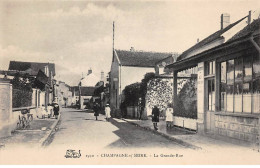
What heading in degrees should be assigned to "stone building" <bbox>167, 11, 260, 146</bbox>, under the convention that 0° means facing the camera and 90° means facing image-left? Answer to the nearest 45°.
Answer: approximately 45°

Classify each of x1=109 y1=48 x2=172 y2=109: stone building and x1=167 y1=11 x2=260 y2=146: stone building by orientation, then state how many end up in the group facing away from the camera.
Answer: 0

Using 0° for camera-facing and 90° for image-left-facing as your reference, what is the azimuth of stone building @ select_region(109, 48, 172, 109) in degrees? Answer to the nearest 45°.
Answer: approximately 90°

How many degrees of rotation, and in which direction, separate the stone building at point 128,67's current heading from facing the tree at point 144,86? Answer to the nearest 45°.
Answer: approximately 90° to its left

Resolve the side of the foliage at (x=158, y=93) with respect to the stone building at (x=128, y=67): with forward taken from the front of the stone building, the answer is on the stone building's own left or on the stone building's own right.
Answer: on the stone building's own left

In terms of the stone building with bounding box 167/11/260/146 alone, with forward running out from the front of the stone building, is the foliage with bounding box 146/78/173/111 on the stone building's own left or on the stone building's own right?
on the stone building's own right

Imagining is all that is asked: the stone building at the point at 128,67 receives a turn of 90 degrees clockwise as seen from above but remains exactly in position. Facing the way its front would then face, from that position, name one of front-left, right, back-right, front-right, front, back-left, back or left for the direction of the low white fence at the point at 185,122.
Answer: back
